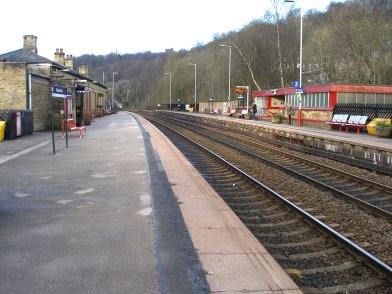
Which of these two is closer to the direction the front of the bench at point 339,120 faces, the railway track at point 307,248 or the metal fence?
the railway track

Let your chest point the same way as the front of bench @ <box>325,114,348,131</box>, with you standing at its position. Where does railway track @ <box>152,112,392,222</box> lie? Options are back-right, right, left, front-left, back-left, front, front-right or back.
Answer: front-left

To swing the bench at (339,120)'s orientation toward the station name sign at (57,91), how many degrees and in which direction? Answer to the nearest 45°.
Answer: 0° — it already faces it

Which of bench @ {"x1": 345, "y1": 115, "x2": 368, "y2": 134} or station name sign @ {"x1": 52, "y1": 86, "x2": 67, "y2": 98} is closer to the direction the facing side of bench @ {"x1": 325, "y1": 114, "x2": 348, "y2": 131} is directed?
the station name sign

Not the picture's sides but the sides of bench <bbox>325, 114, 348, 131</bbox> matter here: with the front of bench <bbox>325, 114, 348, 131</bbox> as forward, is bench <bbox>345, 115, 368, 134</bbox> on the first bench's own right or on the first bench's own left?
on the first bench's own left

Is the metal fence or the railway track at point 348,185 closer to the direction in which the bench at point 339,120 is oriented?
the railway track

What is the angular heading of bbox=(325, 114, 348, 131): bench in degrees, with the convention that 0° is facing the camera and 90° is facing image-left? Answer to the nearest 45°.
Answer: approximately 45°
